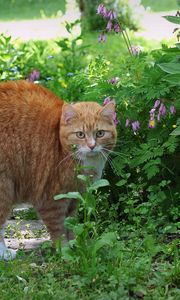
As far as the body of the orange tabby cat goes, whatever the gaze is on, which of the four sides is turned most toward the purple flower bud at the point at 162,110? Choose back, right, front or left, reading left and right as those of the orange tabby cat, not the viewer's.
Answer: front

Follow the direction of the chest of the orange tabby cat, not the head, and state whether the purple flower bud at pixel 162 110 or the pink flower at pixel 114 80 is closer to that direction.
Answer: the purple flower bud

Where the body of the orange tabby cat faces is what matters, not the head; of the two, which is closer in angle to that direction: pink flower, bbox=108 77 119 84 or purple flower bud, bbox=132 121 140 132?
the purple flower bud

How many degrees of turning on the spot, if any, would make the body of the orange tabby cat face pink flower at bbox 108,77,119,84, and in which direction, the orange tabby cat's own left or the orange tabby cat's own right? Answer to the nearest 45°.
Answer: approximately 45° to the orange tabby cat's own left

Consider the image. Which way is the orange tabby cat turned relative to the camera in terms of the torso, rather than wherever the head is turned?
to the viewer's right

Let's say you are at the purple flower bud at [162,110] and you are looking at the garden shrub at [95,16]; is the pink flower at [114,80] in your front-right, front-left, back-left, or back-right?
front-left

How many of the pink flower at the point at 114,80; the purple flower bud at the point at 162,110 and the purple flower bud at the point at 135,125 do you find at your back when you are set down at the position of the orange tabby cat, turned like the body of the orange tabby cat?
0

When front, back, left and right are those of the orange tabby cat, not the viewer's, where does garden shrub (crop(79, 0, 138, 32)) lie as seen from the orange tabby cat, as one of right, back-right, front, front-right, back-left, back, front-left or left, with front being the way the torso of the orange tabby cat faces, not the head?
left

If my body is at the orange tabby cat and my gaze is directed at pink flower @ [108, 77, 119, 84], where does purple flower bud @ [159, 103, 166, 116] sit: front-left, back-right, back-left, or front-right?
front-right

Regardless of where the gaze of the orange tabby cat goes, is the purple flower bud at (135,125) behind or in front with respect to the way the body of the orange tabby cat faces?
in front

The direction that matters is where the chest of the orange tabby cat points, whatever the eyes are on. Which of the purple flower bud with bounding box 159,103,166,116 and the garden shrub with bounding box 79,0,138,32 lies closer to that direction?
the purple flower bud
